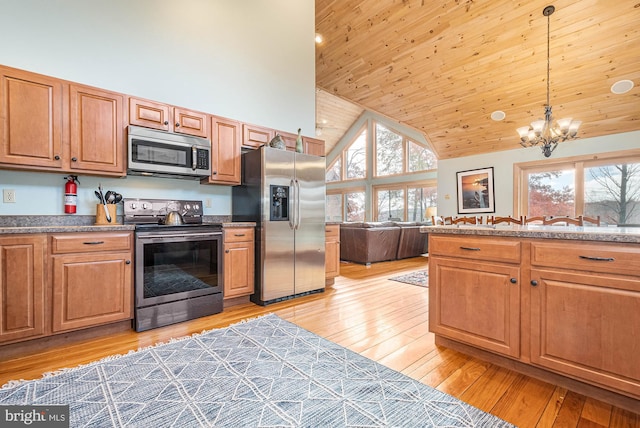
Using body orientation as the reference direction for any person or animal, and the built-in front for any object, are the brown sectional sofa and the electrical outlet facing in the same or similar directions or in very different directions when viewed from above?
very different directions

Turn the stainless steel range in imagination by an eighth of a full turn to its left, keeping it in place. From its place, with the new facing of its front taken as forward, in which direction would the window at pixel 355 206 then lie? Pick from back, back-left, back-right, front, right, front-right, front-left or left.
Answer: front-left

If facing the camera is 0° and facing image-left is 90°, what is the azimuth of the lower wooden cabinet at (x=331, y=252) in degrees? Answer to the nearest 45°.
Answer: approximately 315°

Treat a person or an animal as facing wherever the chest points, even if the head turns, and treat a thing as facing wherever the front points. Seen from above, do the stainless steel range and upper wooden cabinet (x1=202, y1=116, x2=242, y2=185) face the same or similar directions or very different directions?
same or similar directions

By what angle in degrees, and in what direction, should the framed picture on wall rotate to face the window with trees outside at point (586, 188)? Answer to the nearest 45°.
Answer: approximately 135° to its left

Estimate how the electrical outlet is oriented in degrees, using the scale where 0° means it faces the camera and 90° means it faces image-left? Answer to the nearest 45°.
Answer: approximately 0°

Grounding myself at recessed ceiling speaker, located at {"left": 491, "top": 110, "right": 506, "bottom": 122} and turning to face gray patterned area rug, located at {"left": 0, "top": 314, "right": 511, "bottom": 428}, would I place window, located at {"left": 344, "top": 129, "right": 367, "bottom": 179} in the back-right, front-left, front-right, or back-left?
back-right

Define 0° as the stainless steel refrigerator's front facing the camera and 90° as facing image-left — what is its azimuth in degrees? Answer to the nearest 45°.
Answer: approximately 315°

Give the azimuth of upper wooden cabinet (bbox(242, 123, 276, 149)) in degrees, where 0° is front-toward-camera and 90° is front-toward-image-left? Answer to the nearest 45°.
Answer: approximately 315°

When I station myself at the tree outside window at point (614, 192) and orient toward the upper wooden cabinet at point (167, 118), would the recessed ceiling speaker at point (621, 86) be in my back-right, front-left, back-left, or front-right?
front-left

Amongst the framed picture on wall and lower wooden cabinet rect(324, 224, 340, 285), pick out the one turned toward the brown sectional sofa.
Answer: the framed picture on wall

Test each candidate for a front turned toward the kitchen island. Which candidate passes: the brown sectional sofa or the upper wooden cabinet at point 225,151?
the upper wooden cabinet

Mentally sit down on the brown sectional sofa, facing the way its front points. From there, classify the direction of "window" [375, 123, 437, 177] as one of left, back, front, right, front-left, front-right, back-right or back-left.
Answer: front-right

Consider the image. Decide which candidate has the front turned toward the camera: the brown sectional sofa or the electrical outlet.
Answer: the electrical outlet

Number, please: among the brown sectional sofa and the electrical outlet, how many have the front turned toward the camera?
1

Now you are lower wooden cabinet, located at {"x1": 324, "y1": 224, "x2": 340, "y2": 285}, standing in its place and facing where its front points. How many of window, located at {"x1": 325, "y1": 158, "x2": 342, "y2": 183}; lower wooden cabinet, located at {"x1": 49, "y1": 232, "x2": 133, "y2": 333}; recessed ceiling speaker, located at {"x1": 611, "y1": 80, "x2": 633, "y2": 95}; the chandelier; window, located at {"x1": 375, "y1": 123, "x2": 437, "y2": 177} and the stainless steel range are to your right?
2

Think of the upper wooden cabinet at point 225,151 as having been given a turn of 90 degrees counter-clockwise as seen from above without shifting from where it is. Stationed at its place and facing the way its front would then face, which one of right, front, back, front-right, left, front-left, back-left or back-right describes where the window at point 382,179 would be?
front
